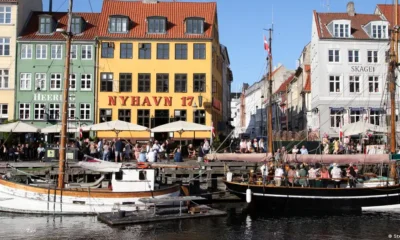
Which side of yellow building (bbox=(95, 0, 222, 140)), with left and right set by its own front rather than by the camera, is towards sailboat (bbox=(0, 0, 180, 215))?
front

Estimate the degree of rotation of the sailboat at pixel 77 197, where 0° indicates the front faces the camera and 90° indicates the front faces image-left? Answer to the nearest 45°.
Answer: approximately 90°

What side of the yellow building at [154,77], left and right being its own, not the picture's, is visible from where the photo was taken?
front

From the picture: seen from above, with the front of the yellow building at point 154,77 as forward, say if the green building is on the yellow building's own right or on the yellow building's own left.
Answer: on the yellow building's own right

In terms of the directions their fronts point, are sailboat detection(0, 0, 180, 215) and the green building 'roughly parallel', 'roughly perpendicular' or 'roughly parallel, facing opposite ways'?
roughly perpendicular

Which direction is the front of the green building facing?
toward the camera

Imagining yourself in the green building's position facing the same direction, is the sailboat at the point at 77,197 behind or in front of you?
in front

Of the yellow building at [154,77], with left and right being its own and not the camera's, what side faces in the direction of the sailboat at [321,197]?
front

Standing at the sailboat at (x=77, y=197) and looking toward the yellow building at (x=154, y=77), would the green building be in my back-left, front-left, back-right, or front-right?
front-left

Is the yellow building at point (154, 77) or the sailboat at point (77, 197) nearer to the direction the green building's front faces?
the sailboat
